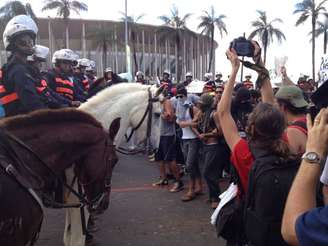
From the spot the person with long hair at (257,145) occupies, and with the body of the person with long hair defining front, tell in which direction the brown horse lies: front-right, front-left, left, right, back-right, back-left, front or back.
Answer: front-left

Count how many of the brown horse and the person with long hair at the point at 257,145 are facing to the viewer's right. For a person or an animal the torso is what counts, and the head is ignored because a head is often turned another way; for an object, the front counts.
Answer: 1

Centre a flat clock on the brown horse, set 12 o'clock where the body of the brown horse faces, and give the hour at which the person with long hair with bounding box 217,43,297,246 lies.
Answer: The person with long hair is roughly at 1 o'clock from the brown horse.

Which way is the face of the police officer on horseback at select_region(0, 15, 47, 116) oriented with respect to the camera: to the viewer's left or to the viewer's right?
to the viewer's right

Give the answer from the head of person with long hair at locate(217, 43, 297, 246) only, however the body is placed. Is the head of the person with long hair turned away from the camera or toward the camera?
away from the camera

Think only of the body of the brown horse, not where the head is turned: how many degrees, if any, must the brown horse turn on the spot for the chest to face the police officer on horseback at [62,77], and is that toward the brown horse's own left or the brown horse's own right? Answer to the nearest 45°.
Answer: approximately 90° to the brown horse's own left

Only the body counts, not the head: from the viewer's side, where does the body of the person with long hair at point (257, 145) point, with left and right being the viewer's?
facing away from the viewer and to the left of the viewer

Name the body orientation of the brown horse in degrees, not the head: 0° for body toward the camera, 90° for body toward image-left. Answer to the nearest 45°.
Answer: approximately 270°
